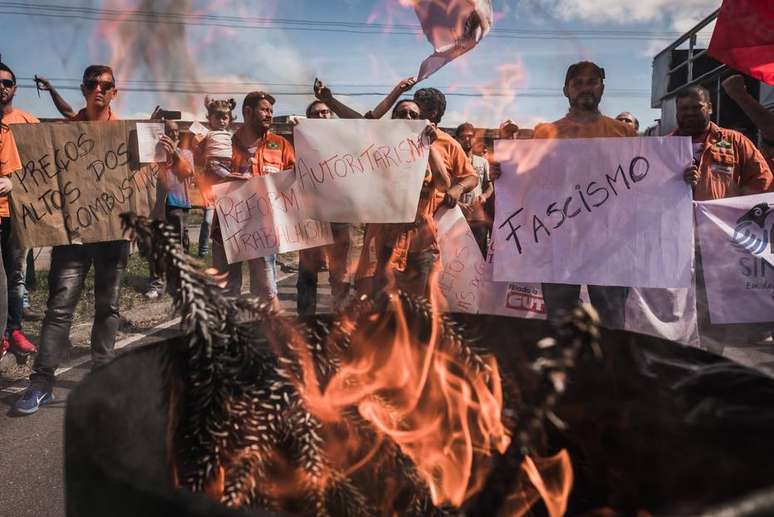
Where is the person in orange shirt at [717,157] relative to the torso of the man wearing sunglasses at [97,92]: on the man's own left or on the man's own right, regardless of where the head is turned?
on the man's own left

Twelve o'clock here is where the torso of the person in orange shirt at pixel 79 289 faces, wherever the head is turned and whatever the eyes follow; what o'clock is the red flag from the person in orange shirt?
The red flag is roughly at 10 o'clock from the person in orange shirt.

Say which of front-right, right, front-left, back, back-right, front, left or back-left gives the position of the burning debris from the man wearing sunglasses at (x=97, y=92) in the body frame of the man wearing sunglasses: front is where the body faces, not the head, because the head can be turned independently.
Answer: front

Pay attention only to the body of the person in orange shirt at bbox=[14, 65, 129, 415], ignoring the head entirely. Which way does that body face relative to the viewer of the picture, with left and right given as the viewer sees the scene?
facing the viewer

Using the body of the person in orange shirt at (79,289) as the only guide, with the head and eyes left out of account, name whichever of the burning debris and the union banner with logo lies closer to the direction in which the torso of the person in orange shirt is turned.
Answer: the burning debris

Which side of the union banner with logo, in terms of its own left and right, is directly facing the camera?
front

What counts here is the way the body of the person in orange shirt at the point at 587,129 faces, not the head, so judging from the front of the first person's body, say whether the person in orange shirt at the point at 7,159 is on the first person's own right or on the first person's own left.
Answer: on the first person's own right
